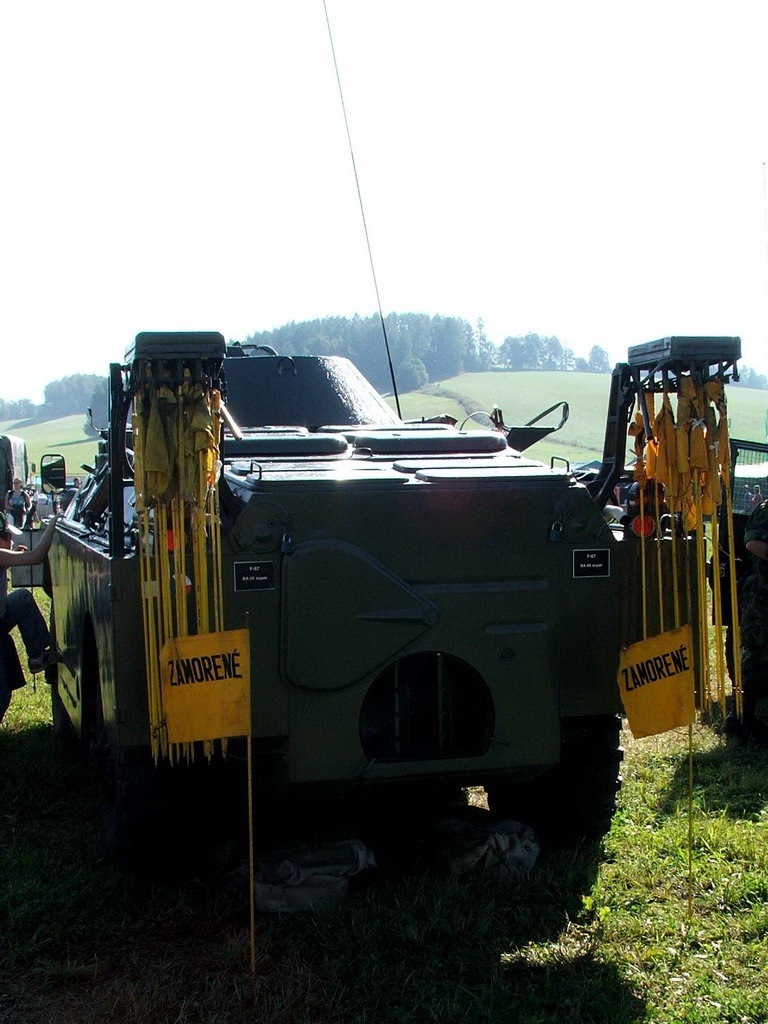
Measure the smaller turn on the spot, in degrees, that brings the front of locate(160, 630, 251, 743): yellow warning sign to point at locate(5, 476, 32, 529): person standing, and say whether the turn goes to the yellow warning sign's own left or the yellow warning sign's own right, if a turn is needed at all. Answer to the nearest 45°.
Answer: approximately 180°

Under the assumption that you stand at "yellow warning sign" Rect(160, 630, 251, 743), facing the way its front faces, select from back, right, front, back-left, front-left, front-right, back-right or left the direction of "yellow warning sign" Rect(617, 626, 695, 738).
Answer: left

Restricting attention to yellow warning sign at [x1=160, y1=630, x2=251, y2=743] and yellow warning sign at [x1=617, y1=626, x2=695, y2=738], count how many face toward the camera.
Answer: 2

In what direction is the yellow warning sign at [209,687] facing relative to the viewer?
toward the camera

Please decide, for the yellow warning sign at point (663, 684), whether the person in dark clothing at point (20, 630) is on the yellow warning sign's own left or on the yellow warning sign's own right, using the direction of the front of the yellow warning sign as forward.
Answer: on the yellow warning sign's own right

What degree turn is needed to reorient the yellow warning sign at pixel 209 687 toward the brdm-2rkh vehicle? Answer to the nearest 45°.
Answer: approximately 135° to its left

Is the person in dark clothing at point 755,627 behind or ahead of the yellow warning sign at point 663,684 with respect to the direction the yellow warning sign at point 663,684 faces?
behind
